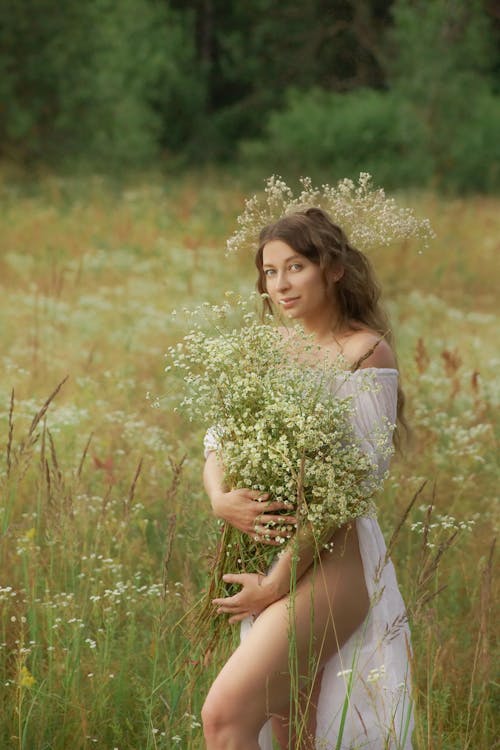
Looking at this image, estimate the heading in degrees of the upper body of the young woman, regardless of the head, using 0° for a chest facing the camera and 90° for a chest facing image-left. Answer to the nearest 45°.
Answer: approximately 45°

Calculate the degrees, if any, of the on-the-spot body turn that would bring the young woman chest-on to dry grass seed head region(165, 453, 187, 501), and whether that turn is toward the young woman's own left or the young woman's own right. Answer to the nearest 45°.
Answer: approximately 90° to the young woman's own right
